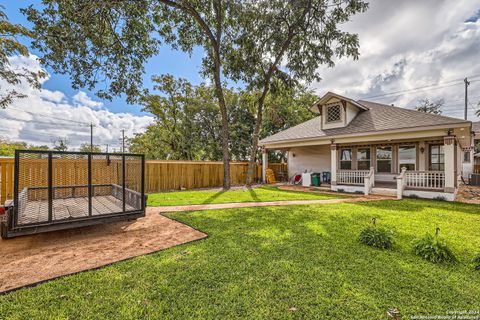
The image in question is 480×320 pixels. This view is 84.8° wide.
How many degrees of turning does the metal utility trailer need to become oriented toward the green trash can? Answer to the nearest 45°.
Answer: approximately 90° to its right

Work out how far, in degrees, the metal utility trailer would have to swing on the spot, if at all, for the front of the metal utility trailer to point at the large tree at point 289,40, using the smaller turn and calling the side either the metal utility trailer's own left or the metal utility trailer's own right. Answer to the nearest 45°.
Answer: approximately 90° to the metal utility trailer's own right

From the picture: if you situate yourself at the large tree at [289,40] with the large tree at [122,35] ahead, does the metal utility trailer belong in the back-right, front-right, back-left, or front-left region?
front-left

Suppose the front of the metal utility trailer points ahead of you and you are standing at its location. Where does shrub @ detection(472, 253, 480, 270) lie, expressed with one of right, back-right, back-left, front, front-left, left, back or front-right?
back-right

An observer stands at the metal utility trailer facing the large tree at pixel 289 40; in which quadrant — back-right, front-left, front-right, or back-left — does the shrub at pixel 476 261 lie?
front-right

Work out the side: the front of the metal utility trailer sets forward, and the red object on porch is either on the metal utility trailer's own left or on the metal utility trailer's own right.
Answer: on the metal utility trailer's own right

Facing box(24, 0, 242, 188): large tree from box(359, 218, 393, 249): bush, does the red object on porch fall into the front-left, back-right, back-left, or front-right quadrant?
front-right

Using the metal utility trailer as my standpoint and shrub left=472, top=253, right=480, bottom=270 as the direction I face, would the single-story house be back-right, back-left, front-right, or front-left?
front-left

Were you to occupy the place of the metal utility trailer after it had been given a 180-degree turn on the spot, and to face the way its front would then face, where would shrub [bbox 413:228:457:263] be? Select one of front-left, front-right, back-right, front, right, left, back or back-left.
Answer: front-left
